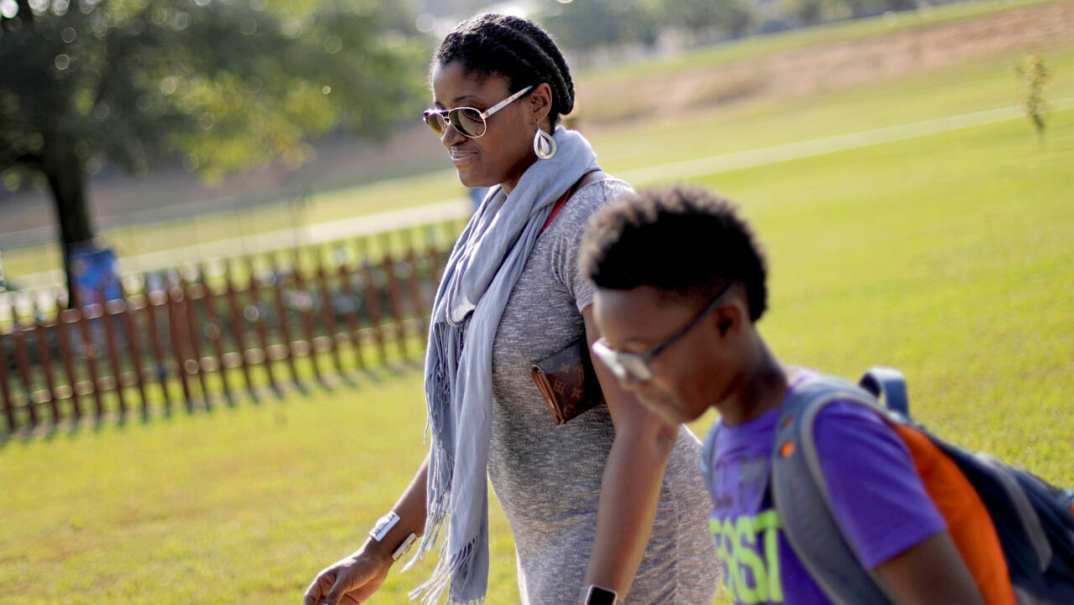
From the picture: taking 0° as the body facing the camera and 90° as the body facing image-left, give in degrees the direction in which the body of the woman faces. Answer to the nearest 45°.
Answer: approximately 45°

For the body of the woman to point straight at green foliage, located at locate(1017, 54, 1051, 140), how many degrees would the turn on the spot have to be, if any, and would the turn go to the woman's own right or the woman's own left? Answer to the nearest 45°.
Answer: approximately 180°

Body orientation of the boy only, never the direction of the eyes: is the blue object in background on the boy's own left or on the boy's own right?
on the boy's own right

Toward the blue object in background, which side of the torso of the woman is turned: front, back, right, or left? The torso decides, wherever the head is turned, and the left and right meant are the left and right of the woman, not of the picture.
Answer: right

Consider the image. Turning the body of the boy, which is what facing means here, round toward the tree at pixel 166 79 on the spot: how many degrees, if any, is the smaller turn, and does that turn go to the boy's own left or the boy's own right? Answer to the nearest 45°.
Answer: approximately 90° to the boy's own right

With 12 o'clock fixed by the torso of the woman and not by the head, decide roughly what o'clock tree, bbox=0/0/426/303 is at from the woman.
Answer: The tree is roughly at 4 o'clock from the woman.

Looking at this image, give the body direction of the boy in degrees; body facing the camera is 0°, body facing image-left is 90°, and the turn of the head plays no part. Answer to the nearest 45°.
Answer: approximately 45°

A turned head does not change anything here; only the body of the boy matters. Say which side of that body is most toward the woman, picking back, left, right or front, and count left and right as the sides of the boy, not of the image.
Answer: right
